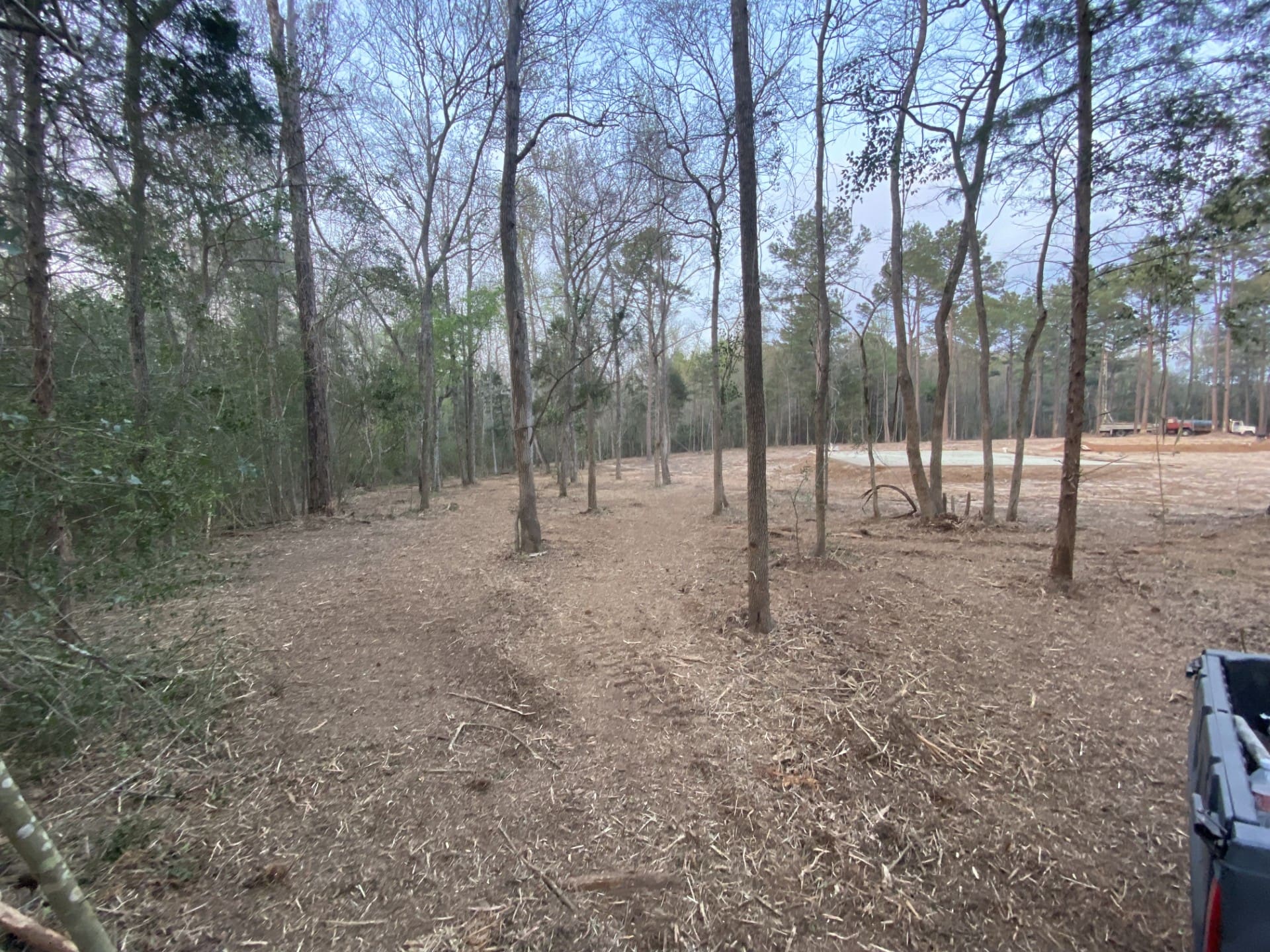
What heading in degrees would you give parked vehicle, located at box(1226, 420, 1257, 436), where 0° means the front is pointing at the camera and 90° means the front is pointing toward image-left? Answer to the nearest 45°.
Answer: approximately 270°

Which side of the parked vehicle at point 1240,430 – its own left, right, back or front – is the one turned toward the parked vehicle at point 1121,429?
back

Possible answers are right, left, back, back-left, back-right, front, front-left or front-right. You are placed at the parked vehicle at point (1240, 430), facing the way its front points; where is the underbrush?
right

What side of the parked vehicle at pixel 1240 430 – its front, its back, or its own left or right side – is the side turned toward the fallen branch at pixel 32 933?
right

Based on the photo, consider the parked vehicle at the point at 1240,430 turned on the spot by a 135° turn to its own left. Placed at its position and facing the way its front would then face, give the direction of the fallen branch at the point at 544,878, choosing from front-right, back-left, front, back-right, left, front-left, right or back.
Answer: back-left

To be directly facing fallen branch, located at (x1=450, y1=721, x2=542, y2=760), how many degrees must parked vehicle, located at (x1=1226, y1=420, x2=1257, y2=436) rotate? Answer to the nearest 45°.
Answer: approximately 90° to its right

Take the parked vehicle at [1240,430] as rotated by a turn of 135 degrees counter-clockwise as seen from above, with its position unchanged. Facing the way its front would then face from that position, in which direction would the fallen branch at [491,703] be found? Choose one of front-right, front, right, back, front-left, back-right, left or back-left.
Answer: back-left

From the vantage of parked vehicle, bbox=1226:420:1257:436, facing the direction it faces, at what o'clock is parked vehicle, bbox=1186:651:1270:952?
parked vehicle, bbox=1186:651:1270:952 is roughly at 3 o'clock from parked vehicle, bbox=1226:420:1257:436.
